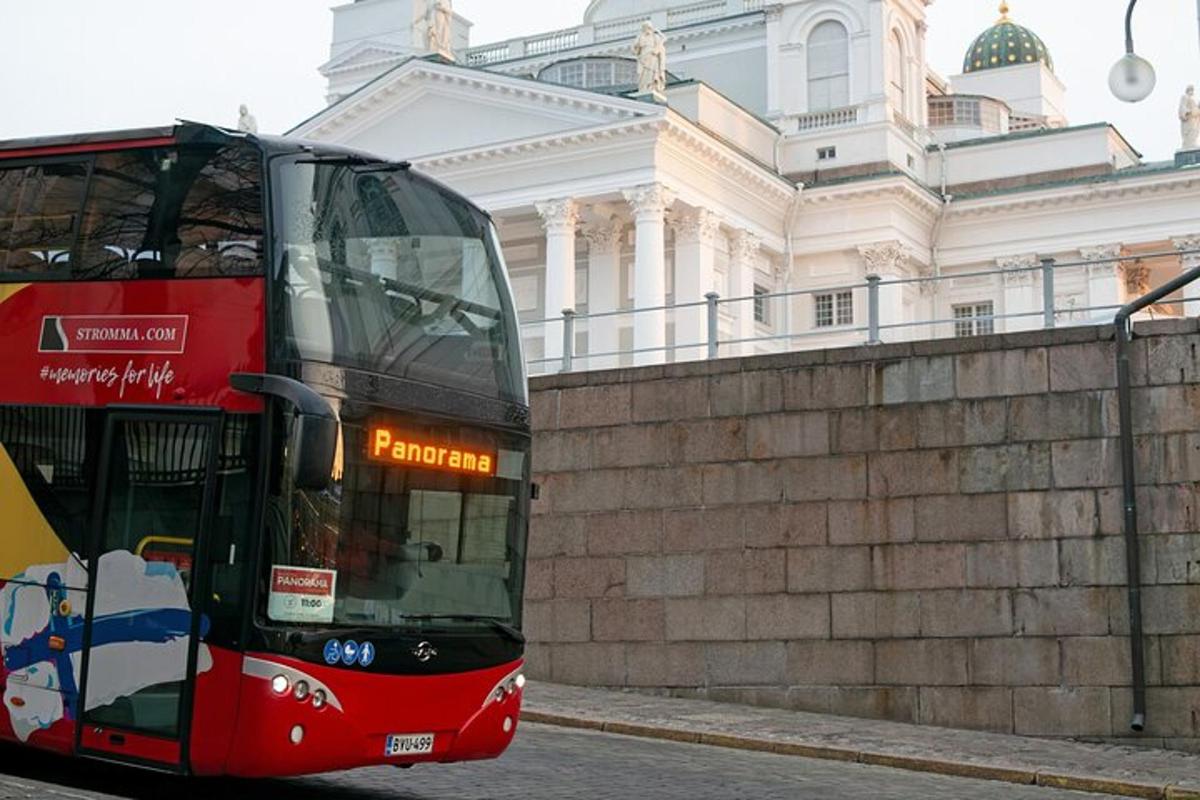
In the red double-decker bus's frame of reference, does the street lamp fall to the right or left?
on its left

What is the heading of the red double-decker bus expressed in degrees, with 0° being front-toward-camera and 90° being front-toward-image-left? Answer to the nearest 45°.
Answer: approximately 315°

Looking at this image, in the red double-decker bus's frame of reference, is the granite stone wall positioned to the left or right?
on its left
